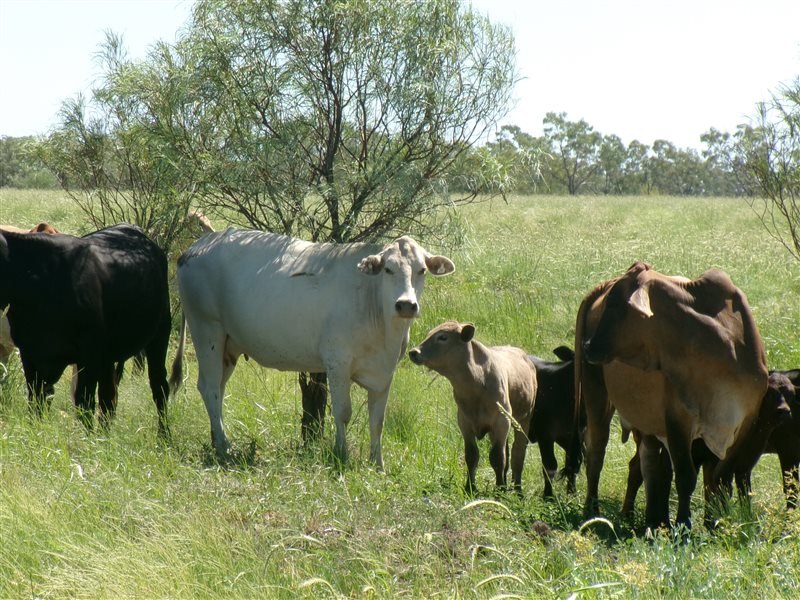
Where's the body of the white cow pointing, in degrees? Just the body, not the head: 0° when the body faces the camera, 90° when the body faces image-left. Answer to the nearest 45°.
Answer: approximately 315°

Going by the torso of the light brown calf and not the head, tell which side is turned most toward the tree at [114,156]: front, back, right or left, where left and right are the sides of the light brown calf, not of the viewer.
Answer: right

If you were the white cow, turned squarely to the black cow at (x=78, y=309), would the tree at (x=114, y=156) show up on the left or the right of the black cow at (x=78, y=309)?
right

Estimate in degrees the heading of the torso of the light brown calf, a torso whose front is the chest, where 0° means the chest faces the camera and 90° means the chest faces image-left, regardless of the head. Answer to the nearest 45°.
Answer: approximately 45°

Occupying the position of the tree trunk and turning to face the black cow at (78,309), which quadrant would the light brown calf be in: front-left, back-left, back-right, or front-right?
back-left

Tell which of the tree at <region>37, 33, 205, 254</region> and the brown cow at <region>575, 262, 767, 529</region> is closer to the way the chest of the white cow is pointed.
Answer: the brown cow
